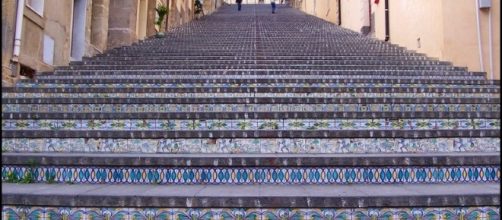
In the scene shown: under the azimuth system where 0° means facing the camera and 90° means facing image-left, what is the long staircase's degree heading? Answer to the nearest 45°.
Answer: approximately 0°

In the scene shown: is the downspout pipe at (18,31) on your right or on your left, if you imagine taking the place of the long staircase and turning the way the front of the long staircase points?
on your right
